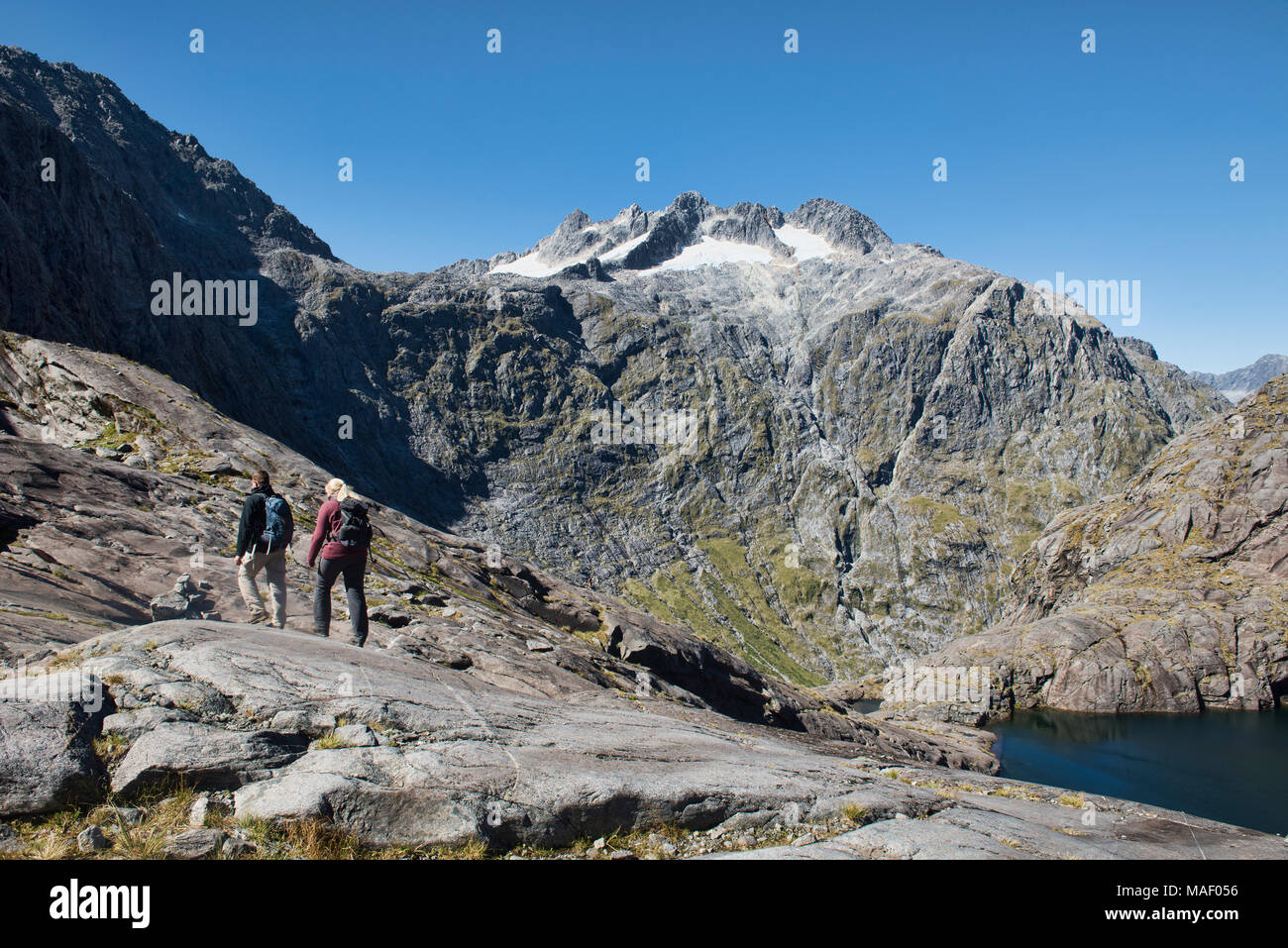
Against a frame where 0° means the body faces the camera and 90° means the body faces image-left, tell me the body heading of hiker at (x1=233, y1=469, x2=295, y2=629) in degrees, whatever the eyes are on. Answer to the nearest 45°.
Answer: approximately 135°

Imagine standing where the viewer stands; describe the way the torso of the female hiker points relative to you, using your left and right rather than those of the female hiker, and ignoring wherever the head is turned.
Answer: facing away from the viewer and to the left of the viewer

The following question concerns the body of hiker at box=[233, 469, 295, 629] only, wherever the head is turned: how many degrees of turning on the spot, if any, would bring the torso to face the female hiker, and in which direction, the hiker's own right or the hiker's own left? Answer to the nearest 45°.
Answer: approximately 135° to the hiker's own right

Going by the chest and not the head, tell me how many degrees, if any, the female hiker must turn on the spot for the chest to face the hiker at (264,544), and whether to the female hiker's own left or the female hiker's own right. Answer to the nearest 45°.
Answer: approximately 45° to the female hiker's own left

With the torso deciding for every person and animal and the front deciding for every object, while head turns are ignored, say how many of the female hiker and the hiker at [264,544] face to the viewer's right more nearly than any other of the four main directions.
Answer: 0

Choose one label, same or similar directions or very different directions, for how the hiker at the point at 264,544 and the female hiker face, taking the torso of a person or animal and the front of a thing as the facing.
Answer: same or similar directions
